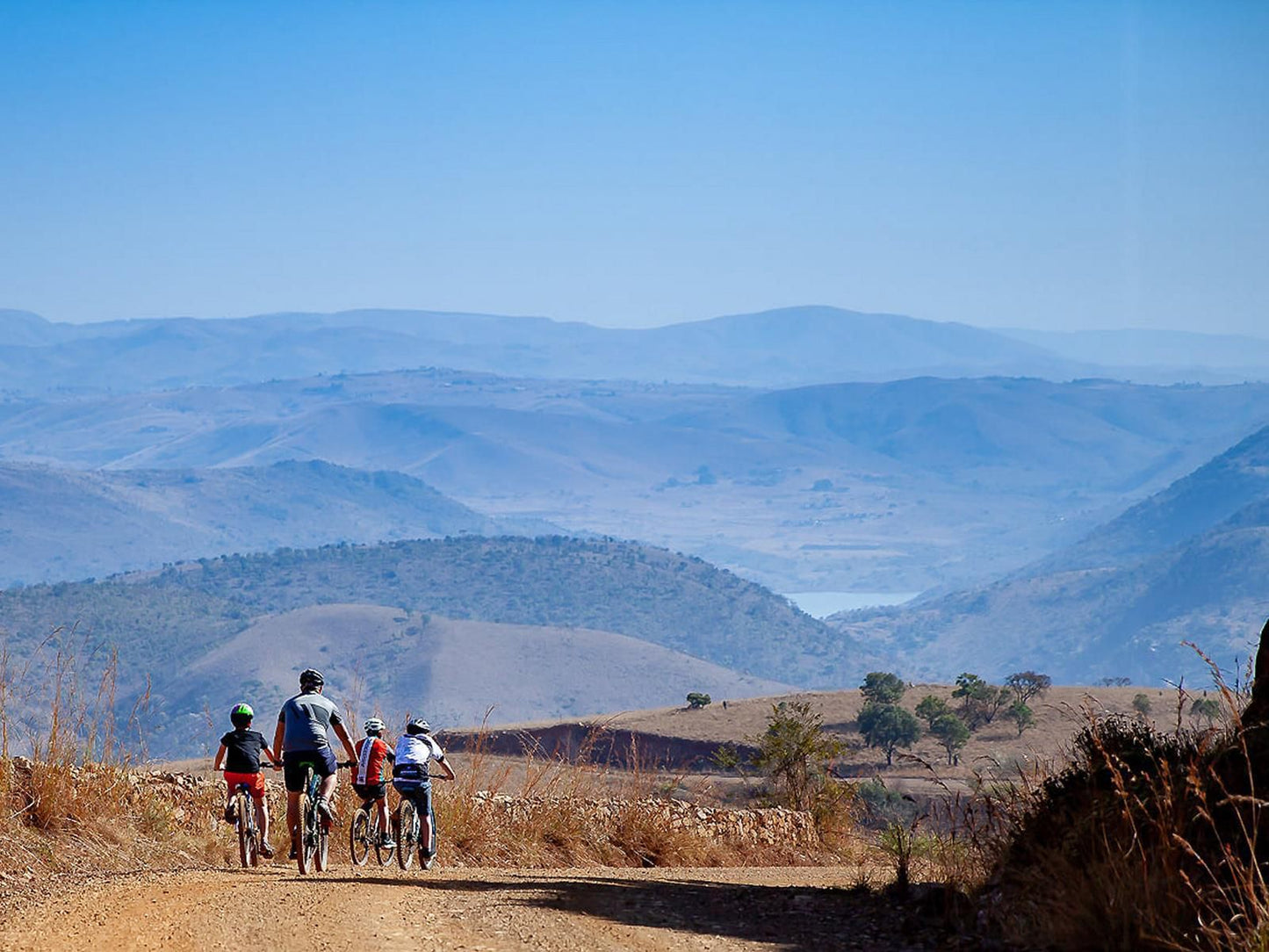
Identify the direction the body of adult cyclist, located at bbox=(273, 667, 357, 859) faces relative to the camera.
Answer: away from the camera

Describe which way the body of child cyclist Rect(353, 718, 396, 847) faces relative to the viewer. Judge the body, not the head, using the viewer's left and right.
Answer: facing away from the viewer and to the right of the viewer

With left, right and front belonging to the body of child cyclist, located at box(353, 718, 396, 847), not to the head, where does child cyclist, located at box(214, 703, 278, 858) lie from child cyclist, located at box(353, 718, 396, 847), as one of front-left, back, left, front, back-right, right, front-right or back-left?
back-left

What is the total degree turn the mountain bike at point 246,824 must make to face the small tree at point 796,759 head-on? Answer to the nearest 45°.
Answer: approximately 45° to its right

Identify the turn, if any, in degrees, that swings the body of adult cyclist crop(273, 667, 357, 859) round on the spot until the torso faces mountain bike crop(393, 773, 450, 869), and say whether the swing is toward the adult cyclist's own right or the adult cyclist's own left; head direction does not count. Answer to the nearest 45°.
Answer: approximately 90° to the adult cyclist's own right

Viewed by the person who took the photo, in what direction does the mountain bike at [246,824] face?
facing away from the viewer

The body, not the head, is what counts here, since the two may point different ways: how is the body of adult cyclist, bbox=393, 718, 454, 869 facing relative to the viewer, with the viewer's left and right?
facing away from the viewer and to the right of the viewer

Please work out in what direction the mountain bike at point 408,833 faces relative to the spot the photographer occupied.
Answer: facing away from the viewer and to the right of the viewer

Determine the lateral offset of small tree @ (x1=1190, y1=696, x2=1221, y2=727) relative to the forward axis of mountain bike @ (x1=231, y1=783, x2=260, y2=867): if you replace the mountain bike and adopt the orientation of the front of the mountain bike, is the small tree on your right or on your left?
on your right

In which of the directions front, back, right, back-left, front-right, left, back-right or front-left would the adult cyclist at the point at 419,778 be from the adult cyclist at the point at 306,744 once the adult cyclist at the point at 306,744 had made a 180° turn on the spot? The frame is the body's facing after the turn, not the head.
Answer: left

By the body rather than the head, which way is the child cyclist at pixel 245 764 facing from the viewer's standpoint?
away from the camera

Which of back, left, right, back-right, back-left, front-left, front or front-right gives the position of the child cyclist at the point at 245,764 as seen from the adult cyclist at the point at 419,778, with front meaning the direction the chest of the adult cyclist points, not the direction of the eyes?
back-left
